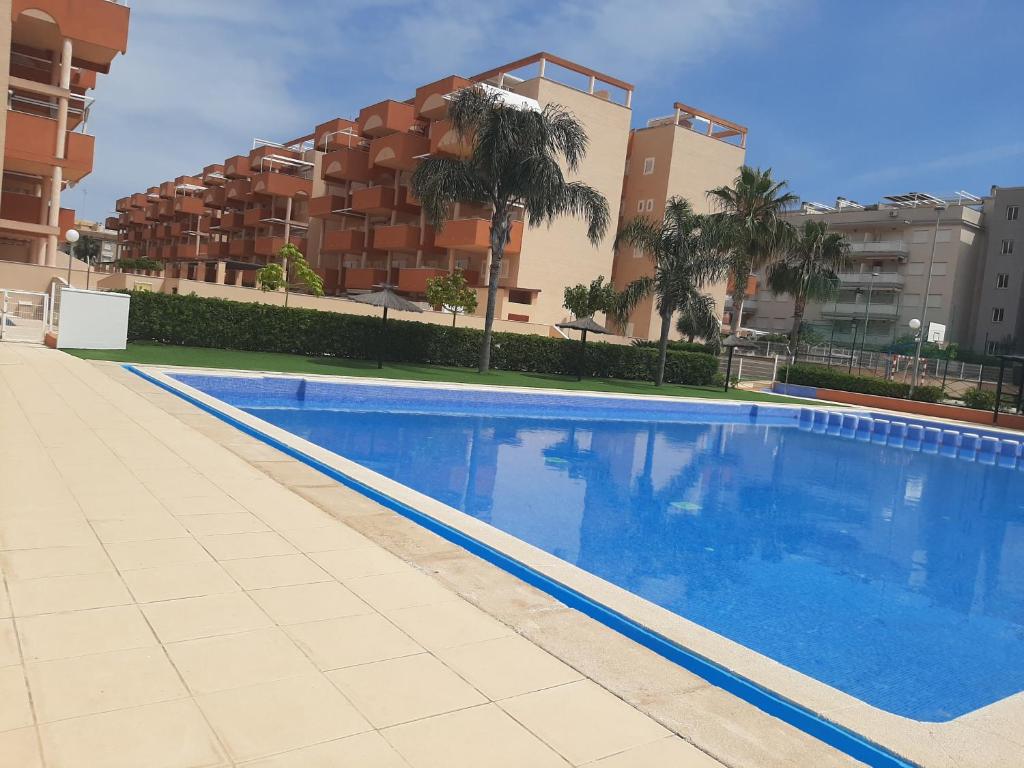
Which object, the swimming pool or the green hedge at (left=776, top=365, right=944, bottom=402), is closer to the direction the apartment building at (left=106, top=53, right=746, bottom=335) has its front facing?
the swimming pool

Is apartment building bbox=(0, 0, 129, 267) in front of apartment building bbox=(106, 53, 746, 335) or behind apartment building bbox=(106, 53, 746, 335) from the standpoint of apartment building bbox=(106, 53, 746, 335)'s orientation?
in front

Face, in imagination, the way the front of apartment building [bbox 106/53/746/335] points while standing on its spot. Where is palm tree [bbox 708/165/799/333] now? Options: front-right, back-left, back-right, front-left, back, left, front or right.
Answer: left

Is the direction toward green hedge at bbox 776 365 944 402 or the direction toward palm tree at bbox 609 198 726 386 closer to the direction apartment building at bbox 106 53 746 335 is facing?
the palm tree

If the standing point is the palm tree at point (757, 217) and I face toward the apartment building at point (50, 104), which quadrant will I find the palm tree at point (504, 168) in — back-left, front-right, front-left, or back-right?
front-left

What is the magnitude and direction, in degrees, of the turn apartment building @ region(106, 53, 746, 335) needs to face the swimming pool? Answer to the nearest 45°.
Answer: approximately 45° to its left

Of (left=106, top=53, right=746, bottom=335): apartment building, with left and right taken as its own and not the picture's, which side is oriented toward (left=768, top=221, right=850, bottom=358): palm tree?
left

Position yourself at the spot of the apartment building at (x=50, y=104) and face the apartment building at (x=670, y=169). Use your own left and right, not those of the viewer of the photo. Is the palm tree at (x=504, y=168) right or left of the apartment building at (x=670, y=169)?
right

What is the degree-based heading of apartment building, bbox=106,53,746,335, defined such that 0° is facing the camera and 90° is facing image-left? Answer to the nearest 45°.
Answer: approximately 45°

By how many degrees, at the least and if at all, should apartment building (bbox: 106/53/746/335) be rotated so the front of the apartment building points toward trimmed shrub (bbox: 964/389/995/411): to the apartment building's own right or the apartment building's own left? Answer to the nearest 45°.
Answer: approximately 90° to the apartment building's own left

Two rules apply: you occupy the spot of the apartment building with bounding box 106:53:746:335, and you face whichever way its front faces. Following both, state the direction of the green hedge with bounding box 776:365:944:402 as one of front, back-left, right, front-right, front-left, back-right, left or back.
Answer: left
